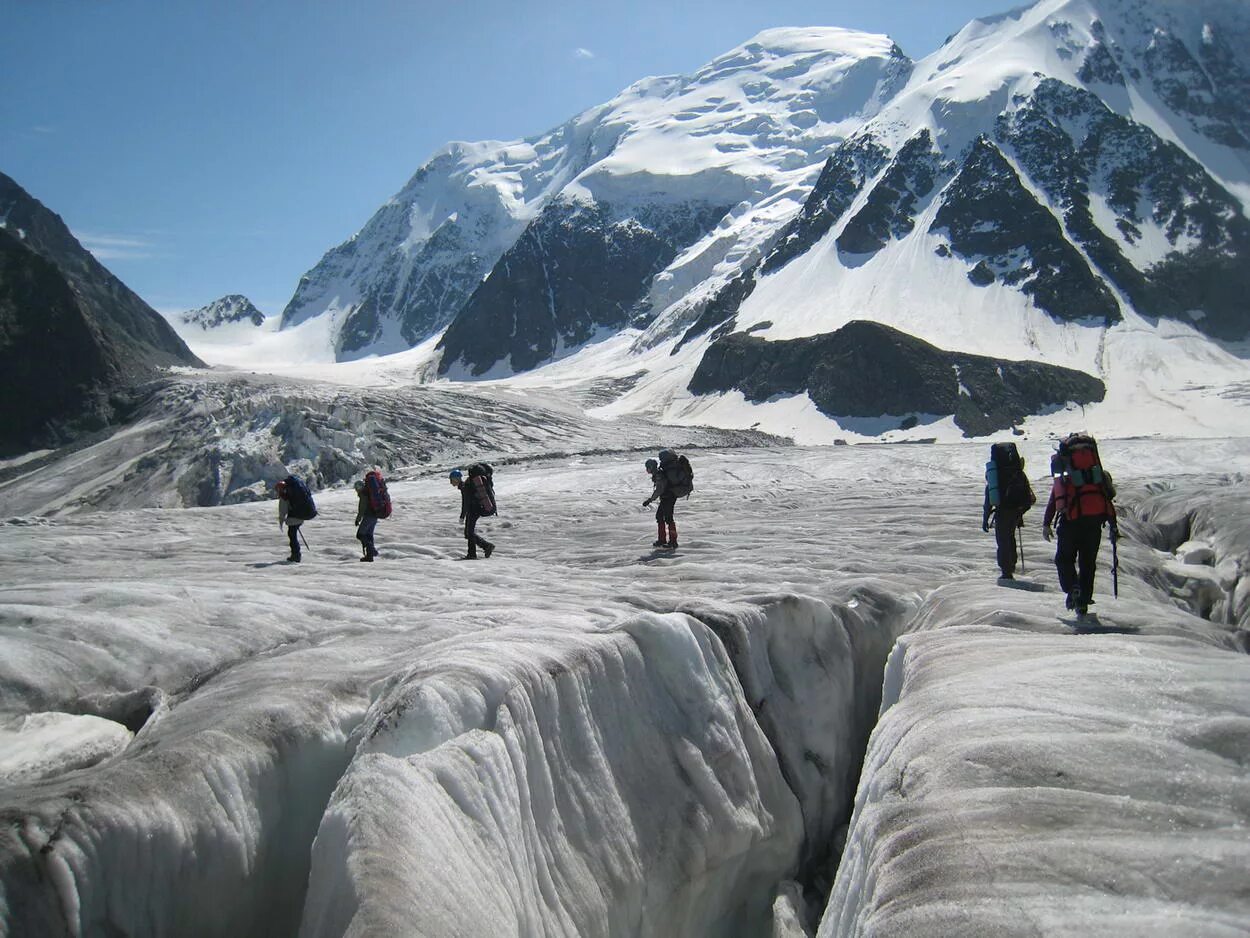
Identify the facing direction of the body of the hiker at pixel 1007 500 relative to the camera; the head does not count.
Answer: away from the camera

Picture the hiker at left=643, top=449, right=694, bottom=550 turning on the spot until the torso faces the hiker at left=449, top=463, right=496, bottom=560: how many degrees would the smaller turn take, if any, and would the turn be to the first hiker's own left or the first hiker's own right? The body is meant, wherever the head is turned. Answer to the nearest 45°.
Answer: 0° — they already face them

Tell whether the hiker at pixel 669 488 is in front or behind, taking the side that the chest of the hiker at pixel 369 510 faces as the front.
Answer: behind

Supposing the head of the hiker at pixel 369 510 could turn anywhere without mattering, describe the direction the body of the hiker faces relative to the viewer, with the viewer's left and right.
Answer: facing to the left of the viewer

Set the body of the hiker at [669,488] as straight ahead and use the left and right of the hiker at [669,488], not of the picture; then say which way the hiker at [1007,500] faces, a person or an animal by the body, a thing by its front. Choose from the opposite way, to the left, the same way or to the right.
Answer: to the right

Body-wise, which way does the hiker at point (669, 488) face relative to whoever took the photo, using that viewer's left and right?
facing to the left of the viewer

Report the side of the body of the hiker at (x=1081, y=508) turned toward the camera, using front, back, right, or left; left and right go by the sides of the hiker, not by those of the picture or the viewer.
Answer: back

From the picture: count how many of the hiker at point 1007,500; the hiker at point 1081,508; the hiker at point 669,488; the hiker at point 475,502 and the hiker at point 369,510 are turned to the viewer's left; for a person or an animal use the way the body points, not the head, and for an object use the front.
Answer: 3

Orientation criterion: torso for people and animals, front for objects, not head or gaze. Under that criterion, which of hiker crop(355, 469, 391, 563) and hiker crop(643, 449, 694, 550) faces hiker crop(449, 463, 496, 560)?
hiker crop(643, 449, 694, 550)

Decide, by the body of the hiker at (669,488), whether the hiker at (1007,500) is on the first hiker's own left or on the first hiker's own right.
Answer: on the first hiker's own left

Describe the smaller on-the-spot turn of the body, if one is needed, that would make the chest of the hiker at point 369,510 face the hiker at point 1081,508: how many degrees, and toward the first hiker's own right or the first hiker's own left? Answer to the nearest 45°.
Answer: approximately 135° to the first hiker's own left

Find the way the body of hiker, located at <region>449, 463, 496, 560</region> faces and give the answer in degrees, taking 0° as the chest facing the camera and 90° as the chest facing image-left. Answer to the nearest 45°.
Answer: approximately 90°

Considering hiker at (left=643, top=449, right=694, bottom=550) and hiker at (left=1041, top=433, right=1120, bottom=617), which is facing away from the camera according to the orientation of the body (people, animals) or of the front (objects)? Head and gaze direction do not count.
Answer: hiker at (left=1041, top=433, right=1120, bottom=617)

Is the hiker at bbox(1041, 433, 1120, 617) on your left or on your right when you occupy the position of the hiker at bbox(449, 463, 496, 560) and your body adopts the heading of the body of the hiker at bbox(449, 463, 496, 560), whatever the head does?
on your left

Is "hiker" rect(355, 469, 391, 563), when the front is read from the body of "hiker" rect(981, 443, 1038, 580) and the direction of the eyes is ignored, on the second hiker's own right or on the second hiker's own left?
on the second hiker's own left

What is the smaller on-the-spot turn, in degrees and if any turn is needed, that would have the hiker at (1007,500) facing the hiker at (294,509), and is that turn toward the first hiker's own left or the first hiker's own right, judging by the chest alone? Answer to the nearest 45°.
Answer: approximately 90° to the first hiker's own left
